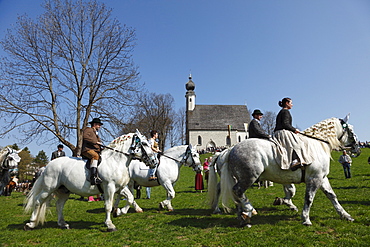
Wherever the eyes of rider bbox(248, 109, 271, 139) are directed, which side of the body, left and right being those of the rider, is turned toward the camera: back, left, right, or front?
right

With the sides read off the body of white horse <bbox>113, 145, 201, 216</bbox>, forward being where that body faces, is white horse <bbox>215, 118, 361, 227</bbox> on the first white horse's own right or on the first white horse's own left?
on the first white horse's own right

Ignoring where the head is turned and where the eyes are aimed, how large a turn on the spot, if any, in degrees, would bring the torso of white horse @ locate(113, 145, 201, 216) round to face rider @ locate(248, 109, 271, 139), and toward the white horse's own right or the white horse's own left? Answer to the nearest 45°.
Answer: approximately 45° to the white horse's own right

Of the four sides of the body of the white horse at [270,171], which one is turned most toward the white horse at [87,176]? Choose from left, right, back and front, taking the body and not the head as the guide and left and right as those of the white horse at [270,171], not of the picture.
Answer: back

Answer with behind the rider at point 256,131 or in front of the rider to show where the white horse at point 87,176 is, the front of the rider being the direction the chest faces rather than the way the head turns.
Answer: behind

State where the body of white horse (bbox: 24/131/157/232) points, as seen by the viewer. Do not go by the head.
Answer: to the viewer's right

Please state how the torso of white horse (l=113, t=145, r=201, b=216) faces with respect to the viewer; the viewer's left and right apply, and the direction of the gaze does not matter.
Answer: facing to the right of the viewer

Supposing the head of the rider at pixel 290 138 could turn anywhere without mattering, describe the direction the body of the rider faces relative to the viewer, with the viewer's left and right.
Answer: facing to the right of the viewer

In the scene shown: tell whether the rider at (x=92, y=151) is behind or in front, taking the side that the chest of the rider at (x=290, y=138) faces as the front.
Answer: behind

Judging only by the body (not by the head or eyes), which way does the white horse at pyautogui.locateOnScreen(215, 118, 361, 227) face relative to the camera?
to the viewer's right
